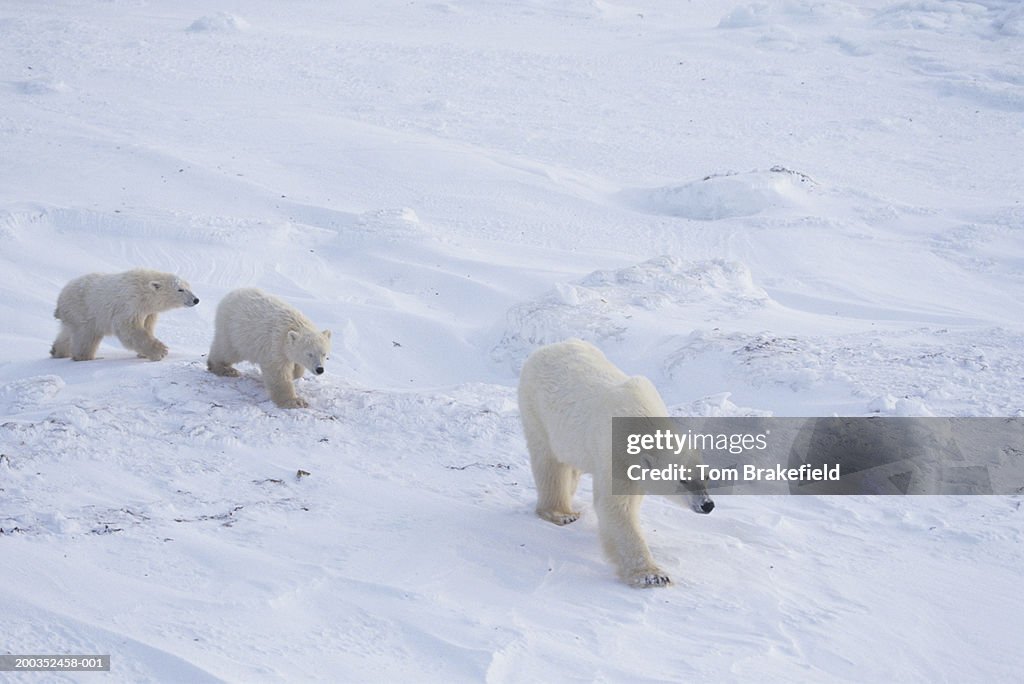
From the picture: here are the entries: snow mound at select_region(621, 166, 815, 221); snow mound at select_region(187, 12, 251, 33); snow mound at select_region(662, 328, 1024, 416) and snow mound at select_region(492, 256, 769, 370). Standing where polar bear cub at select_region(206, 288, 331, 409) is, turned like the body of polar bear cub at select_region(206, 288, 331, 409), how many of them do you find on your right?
0

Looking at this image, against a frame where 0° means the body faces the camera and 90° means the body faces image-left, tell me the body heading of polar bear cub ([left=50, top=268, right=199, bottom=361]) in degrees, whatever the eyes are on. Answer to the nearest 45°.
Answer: approximately 270°

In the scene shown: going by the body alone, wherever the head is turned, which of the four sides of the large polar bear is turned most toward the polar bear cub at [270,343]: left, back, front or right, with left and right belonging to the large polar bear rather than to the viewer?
back

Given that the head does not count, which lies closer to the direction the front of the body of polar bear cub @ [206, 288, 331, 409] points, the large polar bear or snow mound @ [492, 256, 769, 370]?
the large polar bear

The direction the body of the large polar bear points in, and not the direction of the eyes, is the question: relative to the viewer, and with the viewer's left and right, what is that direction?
facing the viewer and to the right of the viewer

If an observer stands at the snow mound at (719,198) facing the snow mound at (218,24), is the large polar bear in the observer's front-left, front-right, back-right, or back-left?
back-left

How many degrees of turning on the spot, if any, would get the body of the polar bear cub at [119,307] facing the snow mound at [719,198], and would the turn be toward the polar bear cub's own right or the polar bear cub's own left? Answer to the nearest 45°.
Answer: approximately 45° to the polar bear cub's own left

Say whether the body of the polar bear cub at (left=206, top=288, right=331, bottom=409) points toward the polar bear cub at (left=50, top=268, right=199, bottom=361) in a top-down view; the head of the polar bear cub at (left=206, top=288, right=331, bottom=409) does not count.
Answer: no

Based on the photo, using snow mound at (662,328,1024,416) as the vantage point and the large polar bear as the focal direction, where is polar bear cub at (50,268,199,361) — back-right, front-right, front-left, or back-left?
front-right

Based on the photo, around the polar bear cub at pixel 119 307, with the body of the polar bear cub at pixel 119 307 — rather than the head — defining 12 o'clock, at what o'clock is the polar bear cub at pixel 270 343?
the polar bear cub at pixel 270 343 is roughly at 2 o'clock from the polar bear cub at pixel 119 307.

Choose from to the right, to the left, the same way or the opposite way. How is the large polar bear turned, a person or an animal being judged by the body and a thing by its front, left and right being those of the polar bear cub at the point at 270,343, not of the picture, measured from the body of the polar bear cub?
the same way

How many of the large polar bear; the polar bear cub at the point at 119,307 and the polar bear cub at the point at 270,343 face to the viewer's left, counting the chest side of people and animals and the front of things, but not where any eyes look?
0

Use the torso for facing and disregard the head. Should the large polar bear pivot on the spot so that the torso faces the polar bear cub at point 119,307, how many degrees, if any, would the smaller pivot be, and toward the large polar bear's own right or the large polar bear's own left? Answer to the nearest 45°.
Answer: approximately 180°

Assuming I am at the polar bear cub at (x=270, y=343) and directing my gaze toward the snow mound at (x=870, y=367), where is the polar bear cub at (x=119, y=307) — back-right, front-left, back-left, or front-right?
back-left

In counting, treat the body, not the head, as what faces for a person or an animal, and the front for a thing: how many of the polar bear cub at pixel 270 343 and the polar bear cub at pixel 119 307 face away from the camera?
0
